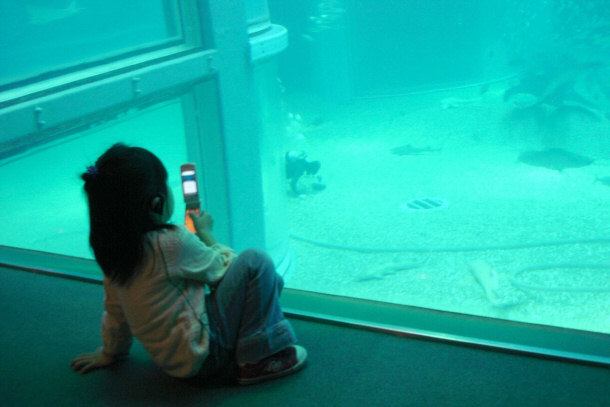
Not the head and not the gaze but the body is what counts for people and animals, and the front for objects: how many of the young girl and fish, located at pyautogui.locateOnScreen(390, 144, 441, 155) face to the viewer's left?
1

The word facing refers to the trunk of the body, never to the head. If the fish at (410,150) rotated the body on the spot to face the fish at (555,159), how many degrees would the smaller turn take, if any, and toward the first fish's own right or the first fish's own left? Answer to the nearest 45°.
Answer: approximately 135° to the first fish's own left

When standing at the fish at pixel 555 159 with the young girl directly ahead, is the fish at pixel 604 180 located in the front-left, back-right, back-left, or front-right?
front-left

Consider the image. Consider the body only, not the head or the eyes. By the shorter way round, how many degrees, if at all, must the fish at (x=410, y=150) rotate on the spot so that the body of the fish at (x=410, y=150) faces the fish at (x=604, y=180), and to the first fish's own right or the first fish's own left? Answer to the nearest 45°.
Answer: approximately 135° to the first fish's own left

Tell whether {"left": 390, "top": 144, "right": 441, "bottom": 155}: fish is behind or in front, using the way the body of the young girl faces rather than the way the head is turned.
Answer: in front

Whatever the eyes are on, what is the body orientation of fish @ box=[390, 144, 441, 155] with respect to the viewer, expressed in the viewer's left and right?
facing to the left of the viewer

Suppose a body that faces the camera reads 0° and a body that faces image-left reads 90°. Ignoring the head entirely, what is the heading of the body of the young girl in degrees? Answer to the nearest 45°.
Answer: approximately 225°

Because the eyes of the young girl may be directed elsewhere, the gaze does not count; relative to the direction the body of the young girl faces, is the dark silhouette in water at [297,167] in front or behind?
in front

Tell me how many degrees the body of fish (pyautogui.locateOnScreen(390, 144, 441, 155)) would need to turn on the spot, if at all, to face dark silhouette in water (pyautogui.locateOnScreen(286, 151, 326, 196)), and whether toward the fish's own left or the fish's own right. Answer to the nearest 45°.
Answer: approximately 45° to the fish's own left

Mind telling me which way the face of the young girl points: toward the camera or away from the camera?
away from the camera

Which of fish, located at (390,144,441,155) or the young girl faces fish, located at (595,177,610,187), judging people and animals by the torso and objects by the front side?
the young girl
